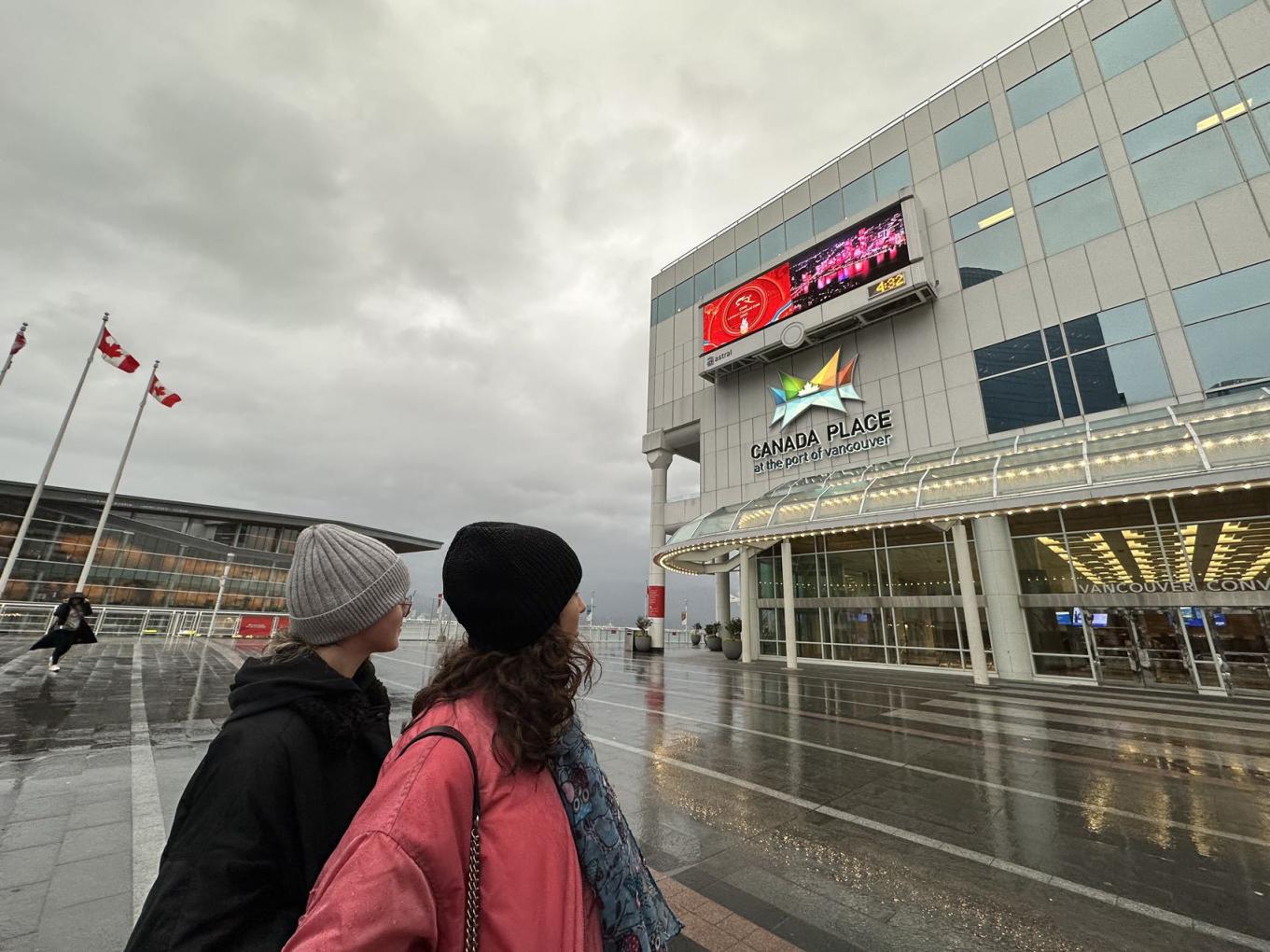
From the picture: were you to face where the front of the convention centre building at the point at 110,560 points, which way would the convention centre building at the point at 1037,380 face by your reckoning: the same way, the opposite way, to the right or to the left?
to the right

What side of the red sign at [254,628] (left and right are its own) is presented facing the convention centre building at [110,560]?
back

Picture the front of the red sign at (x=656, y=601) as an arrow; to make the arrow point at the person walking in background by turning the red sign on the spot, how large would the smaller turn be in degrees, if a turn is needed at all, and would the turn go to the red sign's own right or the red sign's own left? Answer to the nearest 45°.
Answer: approximately 45° to the red sign's own right

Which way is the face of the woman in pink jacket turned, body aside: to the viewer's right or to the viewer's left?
to the viewer's right

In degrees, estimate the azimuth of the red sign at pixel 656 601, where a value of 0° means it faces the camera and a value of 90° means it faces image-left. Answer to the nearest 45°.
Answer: approximately 0°

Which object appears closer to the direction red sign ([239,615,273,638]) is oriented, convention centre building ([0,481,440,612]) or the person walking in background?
the person walking in background

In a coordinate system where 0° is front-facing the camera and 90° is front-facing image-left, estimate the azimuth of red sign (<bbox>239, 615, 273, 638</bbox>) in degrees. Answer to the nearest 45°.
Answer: approximately 0°

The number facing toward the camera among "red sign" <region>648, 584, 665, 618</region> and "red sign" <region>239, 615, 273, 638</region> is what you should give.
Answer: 2

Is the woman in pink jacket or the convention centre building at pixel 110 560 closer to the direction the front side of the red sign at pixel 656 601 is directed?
the woman in pink jacket

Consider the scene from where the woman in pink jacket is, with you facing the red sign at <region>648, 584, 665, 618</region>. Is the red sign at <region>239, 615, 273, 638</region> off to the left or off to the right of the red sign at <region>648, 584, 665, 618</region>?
left

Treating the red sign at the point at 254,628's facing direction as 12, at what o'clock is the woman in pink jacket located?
The woman in pink jacket is roughly at 12 o'clock from the red sign.
